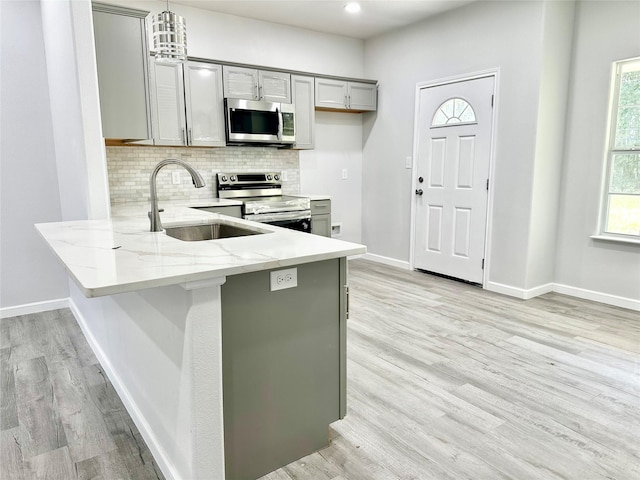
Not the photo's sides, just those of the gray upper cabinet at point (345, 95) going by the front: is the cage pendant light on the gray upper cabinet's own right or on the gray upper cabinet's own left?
on the gray upper cabinet's own right

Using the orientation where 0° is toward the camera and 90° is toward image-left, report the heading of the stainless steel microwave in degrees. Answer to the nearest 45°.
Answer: approximately 315°

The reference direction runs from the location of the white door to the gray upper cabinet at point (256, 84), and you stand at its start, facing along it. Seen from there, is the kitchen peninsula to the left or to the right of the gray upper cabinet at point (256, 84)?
left

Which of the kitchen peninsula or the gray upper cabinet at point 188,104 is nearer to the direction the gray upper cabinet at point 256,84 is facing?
the kitchen peninsula

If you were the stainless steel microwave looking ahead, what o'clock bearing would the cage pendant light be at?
The cage pendant light is roughly at 2 o'clock from the stainless steel microwave.

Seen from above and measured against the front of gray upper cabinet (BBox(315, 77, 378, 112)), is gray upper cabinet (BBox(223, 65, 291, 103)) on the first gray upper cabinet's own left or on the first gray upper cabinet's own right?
on the first gray upper cabinet's own right

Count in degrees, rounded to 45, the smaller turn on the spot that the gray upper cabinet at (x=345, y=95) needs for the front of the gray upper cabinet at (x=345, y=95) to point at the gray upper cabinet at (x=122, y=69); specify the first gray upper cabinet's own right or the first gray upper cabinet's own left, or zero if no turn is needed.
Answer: approximately 90° to the first gray upper cabinet's own right

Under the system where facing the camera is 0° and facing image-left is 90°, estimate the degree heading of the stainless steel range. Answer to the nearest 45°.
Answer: approximately 315°
